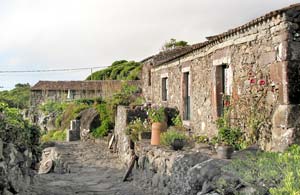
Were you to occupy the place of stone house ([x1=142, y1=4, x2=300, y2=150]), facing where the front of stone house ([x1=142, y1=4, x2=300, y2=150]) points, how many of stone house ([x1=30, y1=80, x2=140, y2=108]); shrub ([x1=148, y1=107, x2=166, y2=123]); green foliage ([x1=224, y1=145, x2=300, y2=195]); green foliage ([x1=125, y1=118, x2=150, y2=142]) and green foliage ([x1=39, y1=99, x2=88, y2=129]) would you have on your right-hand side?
4

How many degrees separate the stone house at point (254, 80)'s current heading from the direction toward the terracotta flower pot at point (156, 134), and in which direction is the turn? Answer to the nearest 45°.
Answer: approximately 90° to its right

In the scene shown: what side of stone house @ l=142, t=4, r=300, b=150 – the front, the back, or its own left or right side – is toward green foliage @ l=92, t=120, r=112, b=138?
right

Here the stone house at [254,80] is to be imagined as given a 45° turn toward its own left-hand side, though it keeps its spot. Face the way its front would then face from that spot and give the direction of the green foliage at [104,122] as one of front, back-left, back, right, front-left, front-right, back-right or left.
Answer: back-right

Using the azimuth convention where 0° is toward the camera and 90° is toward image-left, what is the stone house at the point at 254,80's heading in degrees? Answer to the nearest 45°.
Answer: approximately 45°

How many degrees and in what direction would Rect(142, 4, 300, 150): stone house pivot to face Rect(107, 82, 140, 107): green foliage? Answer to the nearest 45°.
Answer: approximately 90° to its right

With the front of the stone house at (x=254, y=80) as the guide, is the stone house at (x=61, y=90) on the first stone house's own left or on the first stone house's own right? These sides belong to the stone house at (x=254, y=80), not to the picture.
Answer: on the first stone house's own right

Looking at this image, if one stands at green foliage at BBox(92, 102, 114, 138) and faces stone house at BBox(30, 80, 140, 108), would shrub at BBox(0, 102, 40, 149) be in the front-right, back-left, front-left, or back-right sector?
back-left
